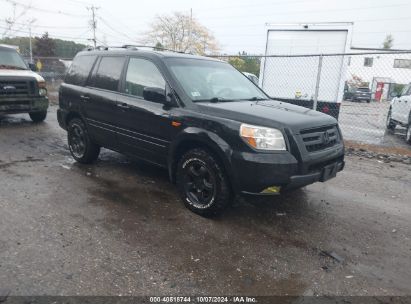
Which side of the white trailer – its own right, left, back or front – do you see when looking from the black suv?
back

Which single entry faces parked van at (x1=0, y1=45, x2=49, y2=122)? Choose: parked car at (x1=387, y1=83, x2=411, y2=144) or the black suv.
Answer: parked car at (x1=387, y1=83, x2=411, y2=144)

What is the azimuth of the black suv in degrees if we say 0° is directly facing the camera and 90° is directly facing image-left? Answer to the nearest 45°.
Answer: approximately 315°

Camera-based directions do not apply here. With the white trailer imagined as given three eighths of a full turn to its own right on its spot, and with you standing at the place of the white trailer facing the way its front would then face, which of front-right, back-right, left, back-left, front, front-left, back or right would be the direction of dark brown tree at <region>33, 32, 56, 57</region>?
back

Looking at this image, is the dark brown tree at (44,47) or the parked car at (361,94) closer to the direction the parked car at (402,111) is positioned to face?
the dark brown tree

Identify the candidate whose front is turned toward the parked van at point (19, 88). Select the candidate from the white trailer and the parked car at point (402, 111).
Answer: the parked car at point (402, 111)

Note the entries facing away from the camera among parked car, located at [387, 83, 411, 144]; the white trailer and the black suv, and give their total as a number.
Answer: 1

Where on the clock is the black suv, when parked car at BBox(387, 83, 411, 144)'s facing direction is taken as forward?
The black suv is roughly at 11 o'clock from the parked car.

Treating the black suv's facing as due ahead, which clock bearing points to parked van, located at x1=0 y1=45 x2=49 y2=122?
The parked van is roughly at 6 o'clock from the black suv.

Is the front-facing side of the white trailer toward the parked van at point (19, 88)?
no

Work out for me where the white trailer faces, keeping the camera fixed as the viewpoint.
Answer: facing away from the viewer

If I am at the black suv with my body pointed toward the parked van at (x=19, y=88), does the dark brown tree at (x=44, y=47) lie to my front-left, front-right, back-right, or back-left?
front-right

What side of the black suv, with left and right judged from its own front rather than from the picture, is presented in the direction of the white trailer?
left

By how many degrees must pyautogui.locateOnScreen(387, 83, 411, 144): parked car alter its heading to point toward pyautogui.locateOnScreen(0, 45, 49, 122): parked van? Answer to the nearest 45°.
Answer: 0° — it already faces it

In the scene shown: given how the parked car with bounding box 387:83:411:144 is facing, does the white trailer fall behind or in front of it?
in front

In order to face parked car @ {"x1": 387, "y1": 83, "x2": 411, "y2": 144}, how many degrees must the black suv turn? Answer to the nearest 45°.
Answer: approximately 90° to its left

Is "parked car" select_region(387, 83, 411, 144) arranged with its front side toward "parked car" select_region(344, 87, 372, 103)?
no

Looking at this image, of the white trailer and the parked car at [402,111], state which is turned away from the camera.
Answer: the white trailer

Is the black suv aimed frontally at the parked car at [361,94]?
no

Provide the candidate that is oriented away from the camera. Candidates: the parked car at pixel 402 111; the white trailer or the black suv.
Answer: the white trailer

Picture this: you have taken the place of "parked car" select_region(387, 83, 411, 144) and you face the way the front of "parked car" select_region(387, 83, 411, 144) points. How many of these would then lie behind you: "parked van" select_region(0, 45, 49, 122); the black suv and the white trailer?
0
